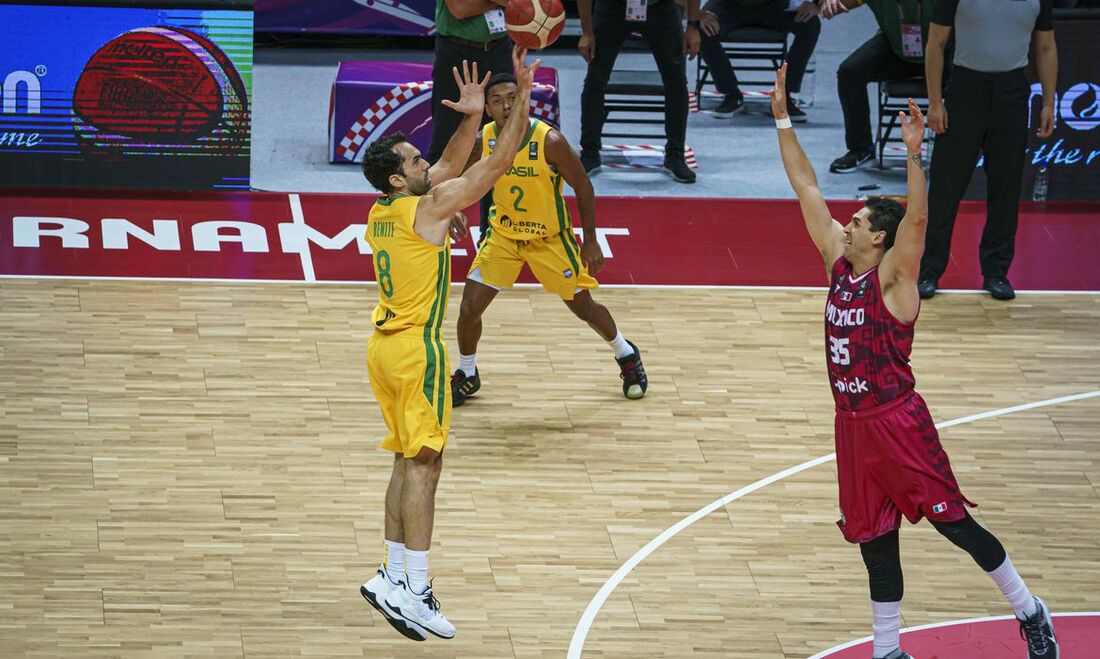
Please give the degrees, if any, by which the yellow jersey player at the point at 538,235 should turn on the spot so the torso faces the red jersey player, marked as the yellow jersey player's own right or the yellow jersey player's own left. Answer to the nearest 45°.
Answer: approximately 45° to the yellow jersey player's own left

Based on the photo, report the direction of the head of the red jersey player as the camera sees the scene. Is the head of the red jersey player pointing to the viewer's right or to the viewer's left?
to the viewer's left

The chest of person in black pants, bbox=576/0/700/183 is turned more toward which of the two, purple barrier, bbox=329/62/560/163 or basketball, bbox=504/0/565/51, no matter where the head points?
the basketball

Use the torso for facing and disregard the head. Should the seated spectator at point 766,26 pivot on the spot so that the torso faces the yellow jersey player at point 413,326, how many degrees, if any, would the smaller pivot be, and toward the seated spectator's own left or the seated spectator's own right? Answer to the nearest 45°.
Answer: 0° — they already face them

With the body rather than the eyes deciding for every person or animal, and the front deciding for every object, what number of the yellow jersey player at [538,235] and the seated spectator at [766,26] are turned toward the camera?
2

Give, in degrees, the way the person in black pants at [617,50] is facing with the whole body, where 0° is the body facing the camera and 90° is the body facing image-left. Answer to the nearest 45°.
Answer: approximately 0°

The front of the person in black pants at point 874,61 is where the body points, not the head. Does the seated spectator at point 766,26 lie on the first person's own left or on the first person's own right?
on the first person's own right

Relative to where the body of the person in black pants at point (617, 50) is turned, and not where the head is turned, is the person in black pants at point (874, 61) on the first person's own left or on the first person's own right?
on the first person's own left

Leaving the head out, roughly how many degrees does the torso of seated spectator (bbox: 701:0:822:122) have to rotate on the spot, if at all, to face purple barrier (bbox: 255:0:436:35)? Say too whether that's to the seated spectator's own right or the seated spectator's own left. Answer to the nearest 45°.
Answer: approximately 90° to the seated spectator's own right

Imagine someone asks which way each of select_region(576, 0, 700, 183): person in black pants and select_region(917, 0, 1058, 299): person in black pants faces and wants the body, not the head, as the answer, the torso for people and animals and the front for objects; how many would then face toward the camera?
2

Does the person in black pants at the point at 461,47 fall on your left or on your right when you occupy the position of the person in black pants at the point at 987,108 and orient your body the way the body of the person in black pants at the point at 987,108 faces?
on your right

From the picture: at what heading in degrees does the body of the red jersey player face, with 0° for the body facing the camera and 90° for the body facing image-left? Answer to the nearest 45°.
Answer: approximately 45°

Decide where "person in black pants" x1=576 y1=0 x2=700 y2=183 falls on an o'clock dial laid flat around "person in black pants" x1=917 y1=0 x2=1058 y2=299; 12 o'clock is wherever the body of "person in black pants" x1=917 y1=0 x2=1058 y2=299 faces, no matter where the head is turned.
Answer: "person in black pants" x1=576 y1=0 x2=700 y2=183 is roughly at 4 o'clock from "person in black pants" x1=917 y1=0 x2=1058 y2=299.
